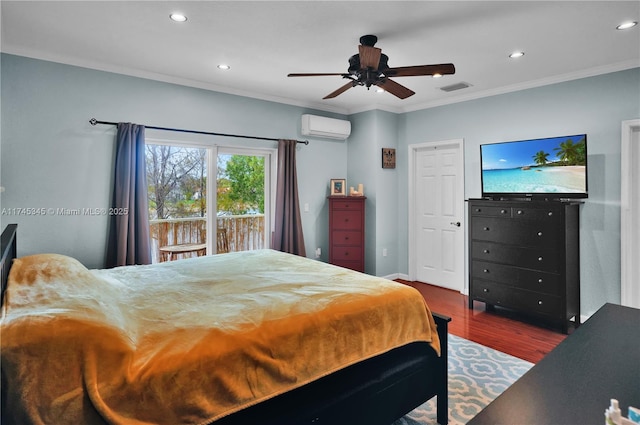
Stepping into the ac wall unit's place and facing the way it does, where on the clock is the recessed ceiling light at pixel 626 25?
The recessed ceiling light is roughly at 12 o'clock from the ac wall unit.

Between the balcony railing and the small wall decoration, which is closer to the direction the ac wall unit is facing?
the small wall decoration

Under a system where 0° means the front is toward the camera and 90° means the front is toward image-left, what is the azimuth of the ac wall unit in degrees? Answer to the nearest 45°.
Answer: approximately 315°

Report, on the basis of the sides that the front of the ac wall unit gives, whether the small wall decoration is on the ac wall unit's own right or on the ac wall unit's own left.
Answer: on the ac wall unit's own left

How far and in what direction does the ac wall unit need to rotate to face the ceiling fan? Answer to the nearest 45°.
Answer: approximately 45° to its right

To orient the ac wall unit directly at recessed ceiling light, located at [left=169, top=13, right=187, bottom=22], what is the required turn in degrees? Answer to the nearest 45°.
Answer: approximately 45° to its right

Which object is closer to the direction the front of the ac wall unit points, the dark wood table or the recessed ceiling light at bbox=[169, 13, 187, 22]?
the dark wood table

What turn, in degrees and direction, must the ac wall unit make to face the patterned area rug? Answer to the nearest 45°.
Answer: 0° — it already faces it
